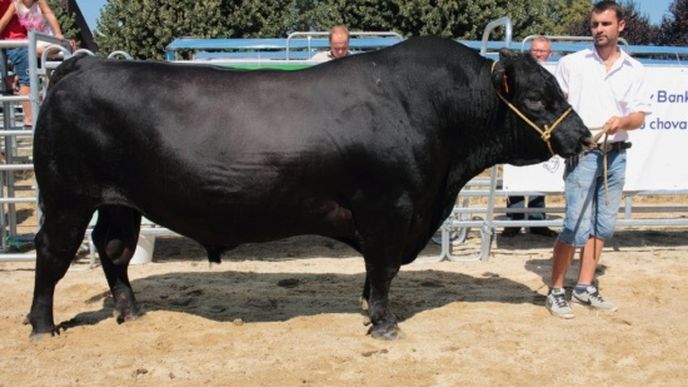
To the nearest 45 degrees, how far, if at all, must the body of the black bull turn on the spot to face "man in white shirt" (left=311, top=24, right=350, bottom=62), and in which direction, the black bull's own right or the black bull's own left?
approximately 90° to the black bull's own left

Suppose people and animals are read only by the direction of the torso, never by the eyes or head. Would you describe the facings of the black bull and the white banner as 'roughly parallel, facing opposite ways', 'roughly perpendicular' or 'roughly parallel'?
roughly perpendicular

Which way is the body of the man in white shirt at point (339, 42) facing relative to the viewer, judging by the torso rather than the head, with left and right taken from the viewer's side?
facing the viewer

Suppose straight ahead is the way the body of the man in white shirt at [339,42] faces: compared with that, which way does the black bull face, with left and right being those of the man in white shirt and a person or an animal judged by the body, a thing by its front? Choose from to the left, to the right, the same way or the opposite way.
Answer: to the left

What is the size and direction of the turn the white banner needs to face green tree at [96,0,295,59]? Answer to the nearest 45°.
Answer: approximately 135° to its right

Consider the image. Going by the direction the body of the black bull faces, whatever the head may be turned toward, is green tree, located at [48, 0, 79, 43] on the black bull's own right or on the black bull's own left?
on the black bull's own left

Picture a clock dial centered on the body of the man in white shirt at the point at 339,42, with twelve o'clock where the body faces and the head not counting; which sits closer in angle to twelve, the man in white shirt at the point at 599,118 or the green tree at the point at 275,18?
the man in white shirt

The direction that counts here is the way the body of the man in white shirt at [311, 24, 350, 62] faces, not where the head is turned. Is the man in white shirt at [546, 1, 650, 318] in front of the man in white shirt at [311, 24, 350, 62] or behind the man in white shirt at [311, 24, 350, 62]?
in front

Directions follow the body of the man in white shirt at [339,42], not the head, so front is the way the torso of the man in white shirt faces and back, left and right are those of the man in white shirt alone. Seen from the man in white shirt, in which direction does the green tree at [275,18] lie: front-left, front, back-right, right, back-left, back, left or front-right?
back

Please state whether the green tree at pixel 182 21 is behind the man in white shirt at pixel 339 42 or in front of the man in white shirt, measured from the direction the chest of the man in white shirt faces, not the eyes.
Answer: behind

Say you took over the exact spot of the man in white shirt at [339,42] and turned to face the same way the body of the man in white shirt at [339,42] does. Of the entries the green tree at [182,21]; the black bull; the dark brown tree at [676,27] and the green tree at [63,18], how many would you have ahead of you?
1

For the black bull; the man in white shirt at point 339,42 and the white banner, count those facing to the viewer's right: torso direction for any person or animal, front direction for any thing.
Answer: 1

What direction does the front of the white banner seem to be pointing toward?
toward the camera

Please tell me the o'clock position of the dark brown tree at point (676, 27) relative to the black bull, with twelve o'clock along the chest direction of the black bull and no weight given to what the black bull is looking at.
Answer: The dark brown tree is roughly at 10 o'clock from the black bull.

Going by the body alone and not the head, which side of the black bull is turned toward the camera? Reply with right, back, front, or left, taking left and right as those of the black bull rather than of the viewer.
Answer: right
